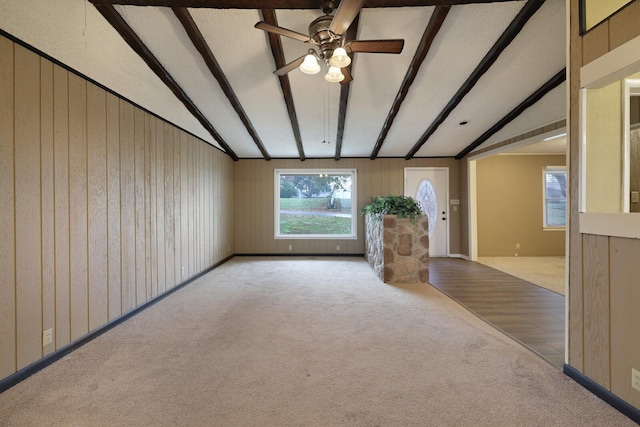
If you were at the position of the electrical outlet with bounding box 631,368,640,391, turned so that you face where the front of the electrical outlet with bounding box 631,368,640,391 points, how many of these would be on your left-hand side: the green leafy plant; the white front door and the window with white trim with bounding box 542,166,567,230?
0

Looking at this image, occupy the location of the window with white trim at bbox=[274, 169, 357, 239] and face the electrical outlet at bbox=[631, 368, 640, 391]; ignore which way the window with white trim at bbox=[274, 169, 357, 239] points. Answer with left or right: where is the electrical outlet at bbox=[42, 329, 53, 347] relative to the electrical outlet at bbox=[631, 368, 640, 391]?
right

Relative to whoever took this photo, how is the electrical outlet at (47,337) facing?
facing the viewer and to the right of the viewer

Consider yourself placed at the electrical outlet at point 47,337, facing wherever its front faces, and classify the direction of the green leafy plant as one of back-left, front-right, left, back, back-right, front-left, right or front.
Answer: front-left

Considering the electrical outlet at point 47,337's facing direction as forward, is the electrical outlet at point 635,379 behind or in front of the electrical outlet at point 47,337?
in front

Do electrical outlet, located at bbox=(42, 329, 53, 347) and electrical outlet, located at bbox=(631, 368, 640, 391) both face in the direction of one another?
yes

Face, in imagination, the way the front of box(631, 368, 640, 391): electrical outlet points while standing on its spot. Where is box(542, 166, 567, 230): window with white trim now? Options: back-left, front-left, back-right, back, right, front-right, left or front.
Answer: back-right

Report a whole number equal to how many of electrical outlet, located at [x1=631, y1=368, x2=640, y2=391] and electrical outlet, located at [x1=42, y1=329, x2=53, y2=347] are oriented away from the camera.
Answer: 0

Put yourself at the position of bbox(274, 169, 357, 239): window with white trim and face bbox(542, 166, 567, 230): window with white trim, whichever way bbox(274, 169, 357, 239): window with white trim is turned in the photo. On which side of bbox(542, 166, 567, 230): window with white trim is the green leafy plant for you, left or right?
right

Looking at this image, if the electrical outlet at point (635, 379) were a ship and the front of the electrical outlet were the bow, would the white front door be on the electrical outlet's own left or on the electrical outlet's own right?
on the electrical outlet's own right

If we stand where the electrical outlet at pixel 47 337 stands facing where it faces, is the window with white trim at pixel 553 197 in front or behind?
in front

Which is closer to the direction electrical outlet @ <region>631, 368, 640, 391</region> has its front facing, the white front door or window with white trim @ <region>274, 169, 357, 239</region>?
the window with white trim

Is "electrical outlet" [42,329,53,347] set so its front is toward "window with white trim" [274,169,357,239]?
no

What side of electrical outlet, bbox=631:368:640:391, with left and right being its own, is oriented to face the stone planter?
right

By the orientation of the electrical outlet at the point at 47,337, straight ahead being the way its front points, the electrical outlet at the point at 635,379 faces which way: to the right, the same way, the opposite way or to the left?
the opposite way

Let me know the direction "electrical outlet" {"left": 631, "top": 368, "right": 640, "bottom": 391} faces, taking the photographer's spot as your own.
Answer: facing the viewer and to the left of the viewer
